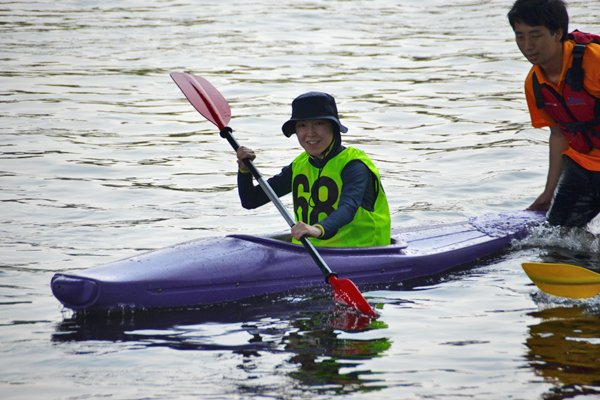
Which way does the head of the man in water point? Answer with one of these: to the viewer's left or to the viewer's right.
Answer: to the viewer's left

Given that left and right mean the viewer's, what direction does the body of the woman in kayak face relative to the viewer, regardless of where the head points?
facing the viewer and to the left of the viewer

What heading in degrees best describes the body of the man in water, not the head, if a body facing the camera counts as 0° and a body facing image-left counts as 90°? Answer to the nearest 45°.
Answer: approximately 45°

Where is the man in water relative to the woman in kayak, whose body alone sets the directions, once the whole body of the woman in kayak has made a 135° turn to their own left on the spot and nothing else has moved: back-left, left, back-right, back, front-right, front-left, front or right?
front

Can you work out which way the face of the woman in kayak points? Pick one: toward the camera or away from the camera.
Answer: toward the camera
